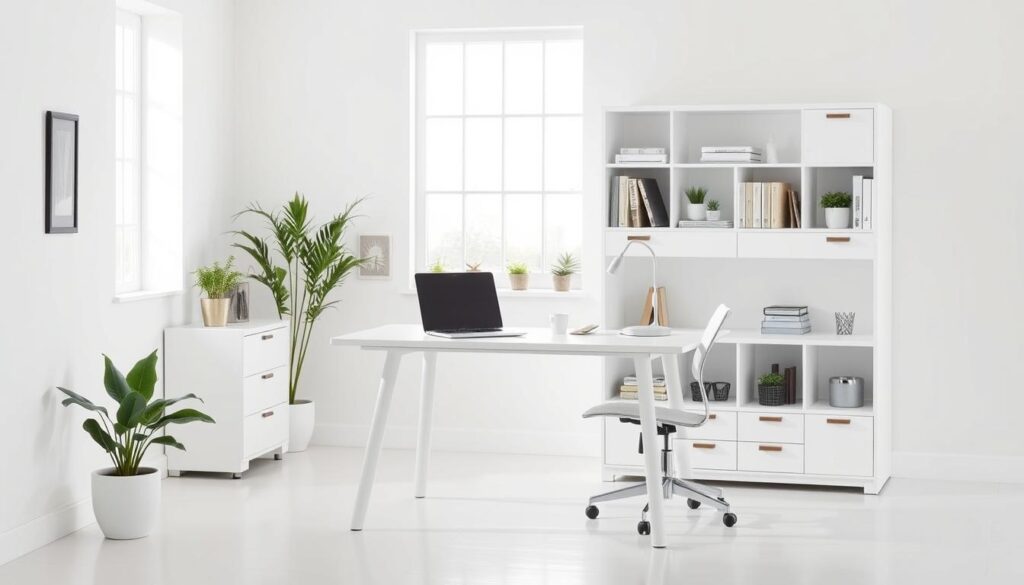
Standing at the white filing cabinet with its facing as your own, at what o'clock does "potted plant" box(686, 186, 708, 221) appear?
The potted plant is roughly at 11 o'clock from the white filing cabinet.

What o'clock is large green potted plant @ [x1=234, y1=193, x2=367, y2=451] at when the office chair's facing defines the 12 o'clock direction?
The large green potted plant is roughly at 1 o'clock from the office chair.

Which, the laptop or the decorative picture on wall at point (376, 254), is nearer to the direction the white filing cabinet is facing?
the laptop

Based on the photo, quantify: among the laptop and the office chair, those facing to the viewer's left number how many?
1

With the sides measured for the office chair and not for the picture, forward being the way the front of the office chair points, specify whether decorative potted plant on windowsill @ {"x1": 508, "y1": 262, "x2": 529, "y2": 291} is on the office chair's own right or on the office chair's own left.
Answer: on the office chair's own right

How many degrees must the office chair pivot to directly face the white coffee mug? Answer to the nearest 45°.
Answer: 0° — it already faces it

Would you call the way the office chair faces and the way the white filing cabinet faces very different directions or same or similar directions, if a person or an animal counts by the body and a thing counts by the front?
very different directions

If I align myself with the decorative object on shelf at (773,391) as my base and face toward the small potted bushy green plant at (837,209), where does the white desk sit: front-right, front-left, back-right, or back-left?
back-right

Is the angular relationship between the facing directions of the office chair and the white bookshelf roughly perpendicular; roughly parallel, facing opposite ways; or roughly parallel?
roughly perpendicular

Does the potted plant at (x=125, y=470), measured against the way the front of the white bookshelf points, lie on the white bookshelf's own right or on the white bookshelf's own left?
on the white bookshelf's own right

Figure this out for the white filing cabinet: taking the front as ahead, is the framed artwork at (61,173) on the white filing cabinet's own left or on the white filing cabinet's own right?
on the white filing cabinet's own right

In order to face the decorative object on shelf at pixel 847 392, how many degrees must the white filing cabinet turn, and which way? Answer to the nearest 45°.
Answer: approximately 45° to its left

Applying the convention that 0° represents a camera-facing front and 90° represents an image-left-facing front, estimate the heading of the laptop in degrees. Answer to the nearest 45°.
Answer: approximately 315°

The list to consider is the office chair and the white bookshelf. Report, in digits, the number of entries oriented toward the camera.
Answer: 1

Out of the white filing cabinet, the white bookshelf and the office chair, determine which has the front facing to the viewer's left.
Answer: the office chair

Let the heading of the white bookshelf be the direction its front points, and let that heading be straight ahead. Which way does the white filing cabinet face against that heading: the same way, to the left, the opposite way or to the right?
to the left

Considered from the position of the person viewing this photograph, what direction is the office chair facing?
facing to the left of the viewer
